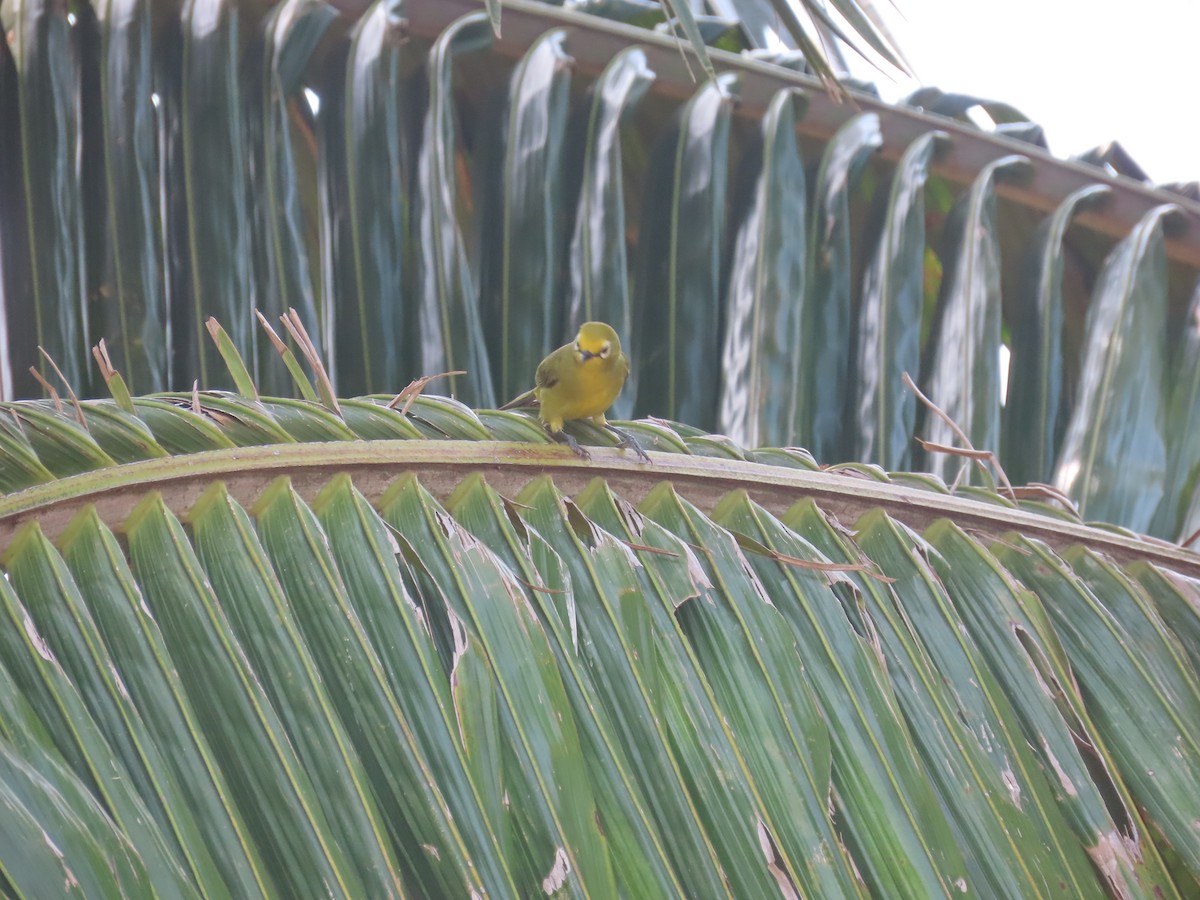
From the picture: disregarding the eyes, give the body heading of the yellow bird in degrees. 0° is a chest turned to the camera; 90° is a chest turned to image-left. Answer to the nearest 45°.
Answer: approximately 315°
